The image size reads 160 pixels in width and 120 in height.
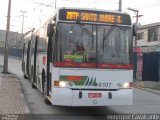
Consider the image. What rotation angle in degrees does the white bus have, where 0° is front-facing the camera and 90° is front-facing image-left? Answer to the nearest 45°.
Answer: approximately 0°
